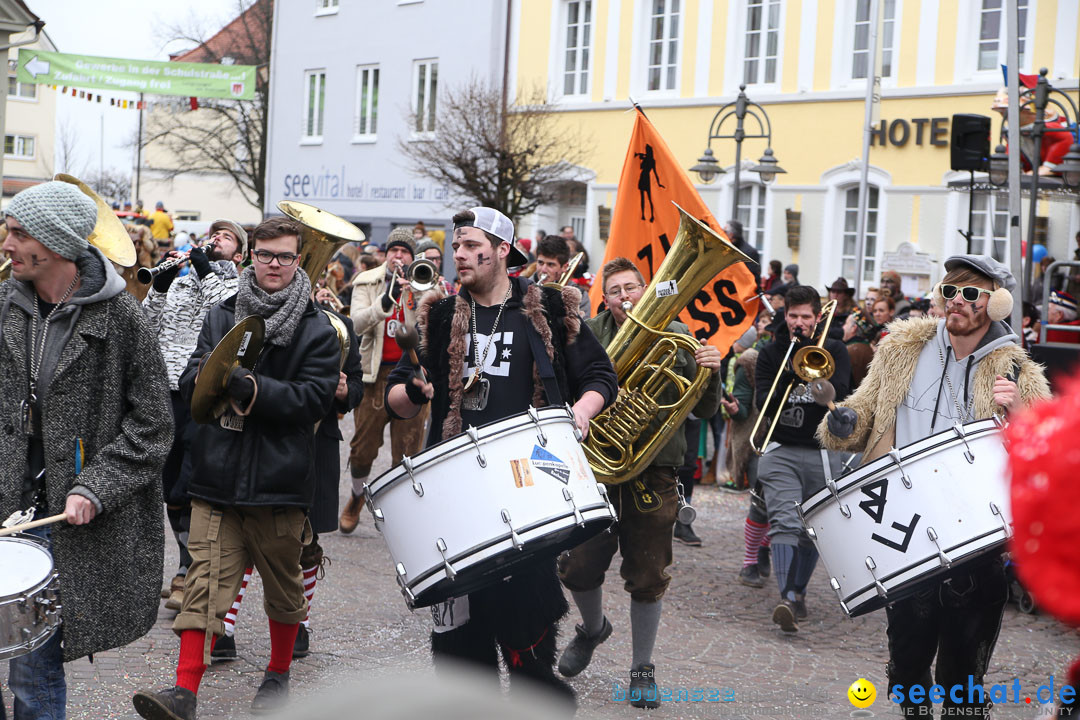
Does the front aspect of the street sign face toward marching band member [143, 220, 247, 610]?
yes

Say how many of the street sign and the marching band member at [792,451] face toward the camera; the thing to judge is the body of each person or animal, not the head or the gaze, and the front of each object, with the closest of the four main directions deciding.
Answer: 2

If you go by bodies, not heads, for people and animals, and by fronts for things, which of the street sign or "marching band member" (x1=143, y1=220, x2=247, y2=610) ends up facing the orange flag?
the street sign

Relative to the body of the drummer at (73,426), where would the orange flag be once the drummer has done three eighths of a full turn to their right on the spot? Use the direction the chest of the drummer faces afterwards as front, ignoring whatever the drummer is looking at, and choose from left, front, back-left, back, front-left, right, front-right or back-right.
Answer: front-right

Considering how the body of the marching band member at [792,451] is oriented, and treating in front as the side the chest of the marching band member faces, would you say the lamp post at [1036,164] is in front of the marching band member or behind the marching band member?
behind

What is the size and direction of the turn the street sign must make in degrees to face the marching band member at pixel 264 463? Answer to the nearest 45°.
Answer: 0° — it already faces them

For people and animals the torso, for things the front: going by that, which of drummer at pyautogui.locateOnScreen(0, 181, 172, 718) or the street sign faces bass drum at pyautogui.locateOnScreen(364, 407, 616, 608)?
the street sign

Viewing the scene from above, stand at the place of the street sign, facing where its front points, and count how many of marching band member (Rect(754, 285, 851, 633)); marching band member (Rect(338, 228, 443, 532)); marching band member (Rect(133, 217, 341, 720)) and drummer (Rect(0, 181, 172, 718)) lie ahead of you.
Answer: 4

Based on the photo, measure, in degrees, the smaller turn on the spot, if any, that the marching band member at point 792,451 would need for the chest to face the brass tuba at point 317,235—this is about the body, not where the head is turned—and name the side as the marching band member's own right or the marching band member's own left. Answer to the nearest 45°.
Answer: approximately 45° to the marching band member's own right

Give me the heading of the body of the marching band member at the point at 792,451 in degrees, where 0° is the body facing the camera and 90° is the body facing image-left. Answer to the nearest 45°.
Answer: approximately 0°
